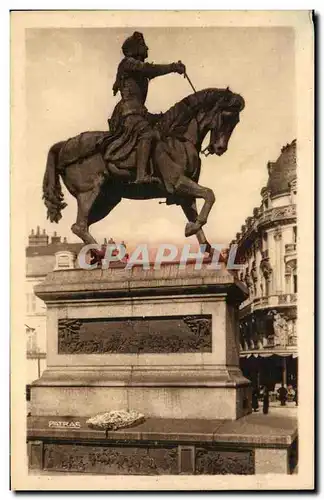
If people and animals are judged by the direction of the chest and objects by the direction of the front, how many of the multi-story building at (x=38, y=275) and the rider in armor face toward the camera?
1

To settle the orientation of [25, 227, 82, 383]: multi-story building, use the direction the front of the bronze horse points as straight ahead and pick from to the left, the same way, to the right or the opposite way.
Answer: to the right

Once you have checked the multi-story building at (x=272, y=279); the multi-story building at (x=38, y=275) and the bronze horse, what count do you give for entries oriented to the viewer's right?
1

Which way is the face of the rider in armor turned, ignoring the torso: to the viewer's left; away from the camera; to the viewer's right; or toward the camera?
to the viewer's right

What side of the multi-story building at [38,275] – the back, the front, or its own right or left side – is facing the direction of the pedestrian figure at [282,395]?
left

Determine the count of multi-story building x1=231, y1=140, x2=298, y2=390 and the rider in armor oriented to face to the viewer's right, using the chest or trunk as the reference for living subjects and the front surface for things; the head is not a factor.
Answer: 1

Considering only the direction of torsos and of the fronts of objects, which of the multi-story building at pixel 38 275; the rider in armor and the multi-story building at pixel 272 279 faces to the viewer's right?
the rider in armor

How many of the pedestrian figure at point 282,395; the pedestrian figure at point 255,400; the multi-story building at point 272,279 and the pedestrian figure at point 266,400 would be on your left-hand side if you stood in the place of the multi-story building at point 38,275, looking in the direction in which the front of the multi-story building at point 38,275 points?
4

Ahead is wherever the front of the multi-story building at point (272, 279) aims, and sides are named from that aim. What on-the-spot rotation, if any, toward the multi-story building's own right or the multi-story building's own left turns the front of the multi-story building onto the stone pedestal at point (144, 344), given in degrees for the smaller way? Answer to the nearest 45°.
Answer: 0° — it already faces it

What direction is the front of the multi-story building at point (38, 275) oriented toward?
toward the camera

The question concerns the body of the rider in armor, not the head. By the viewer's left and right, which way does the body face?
facing to the right of the viewer

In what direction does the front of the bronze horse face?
to the viewer's right

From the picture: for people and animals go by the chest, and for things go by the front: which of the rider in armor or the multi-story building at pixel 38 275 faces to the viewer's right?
the rider in armor

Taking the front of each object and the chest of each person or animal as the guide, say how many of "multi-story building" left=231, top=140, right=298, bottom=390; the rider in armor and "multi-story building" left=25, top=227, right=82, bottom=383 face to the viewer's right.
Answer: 1
